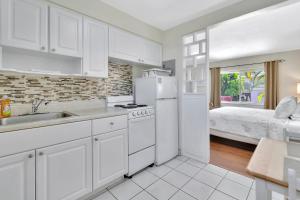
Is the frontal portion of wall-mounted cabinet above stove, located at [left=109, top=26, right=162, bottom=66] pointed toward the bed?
no

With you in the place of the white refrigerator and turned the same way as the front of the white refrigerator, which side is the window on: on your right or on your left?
on your left

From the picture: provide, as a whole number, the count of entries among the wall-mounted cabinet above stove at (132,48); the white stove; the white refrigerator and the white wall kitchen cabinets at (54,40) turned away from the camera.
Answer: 0

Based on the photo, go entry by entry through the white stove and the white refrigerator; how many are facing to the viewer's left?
0

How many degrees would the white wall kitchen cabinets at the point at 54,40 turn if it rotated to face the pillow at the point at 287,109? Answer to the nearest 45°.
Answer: approximately 45° to its left

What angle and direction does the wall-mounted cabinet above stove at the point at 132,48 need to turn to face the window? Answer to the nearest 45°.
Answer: approximately 90° to its left

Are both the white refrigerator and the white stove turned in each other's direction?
no

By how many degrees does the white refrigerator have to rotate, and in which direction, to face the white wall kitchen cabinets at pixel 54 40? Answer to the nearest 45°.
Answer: approximately 90° to its right

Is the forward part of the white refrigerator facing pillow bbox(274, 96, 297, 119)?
no

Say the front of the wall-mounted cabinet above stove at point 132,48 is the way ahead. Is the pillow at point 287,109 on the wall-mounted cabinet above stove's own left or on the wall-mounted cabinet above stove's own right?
on the wall-mounted cabinet above stove's own left

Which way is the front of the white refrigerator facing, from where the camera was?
facing the viewer and to the right of the viewer

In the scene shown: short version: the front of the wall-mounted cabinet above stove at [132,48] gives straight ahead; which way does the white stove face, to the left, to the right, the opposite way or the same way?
the same way

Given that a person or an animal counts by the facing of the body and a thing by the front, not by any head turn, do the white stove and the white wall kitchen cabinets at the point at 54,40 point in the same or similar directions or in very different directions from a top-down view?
same or similar directions

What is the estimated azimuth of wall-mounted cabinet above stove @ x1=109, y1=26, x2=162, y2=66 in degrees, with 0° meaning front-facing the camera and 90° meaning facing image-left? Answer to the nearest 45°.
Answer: approximately 315°
